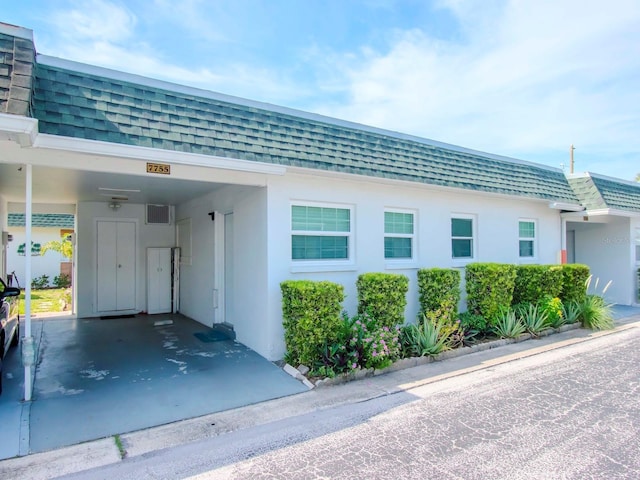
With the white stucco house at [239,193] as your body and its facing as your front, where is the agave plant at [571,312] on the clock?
The agave plant is roughly at 10 o'clock from the white stucco house.

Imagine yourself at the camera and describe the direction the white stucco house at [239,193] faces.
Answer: facing the viewer and to the right of the viewer

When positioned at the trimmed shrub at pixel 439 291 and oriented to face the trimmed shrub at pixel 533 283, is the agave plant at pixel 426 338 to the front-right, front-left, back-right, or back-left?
back-right

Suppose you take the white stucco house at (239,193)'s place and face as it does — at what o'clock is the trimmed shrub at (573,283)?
The trimmed shrub is roughly at 10 o'clock from the white stucco house.

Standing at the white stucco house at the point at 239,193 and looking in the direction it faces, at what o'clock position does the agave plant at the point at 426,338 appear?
The agave plant is roughly at 11 o'clock from the white stucco house.

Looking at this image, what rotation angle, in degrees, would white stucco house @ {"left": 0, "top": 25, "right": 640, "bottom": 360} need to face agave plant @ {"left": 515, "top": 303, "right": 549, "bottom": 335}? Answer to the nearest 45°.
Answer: approximately 45° to its left
